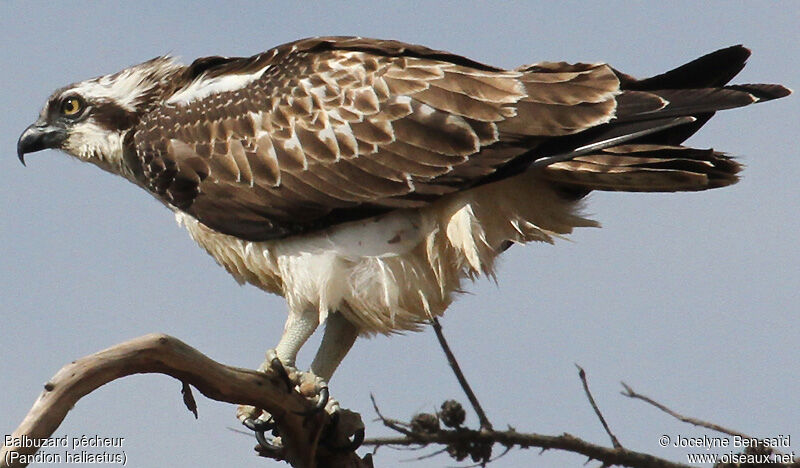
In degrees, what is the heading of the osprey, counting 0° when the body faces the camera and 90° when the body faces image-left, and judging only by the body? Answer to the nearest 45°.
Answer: approximately 90°
